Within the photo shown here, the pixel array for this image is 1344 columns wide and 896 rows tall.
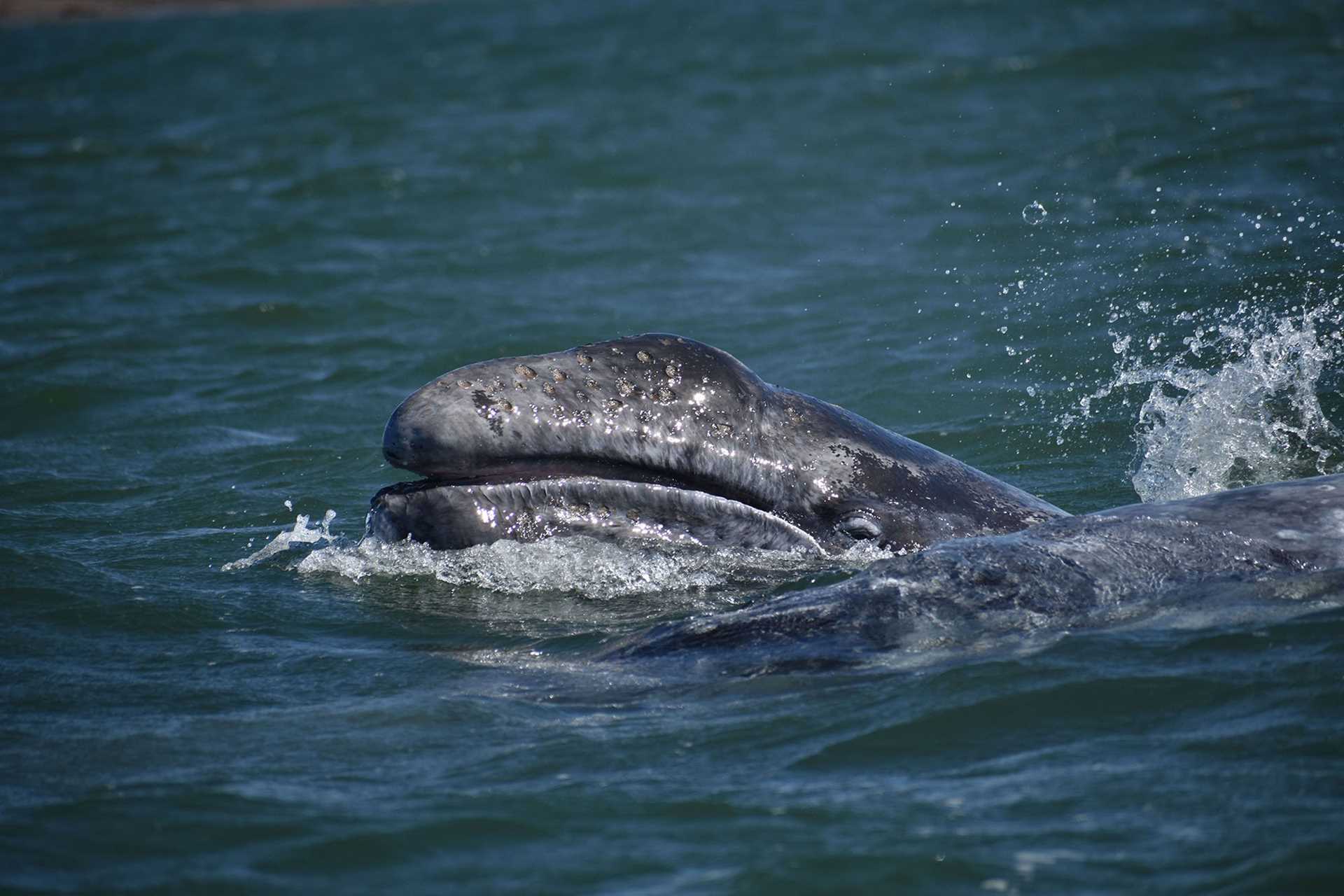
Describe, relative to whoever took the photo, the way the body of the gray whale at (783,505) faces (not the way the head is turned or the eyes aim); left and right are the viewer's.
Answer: facing to the left of the viewer
